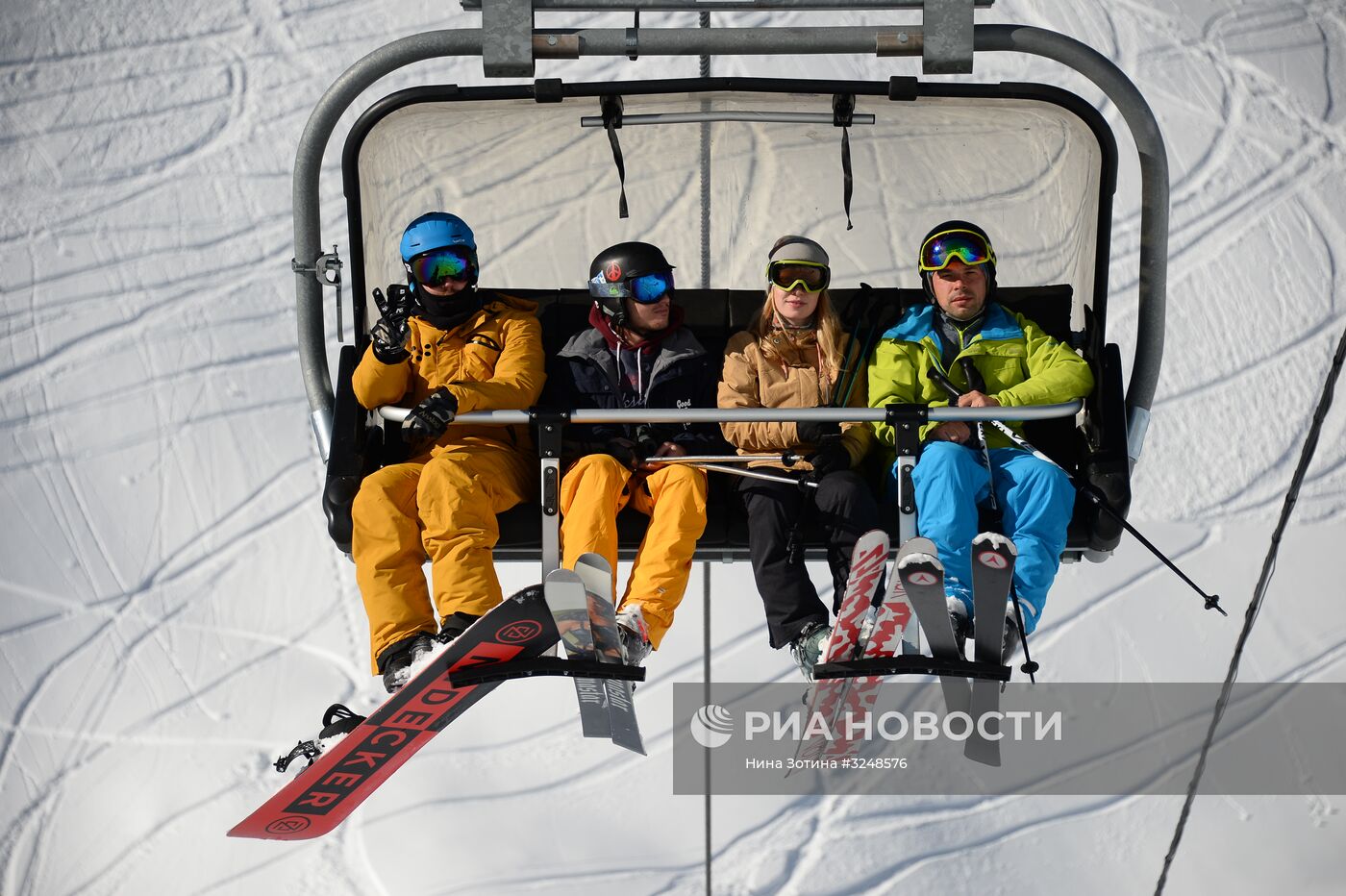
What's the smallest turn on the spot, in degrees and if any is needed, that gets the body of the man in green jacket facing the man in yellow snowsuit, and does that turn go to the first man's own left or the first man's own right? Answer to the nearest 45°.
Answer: approximately 90° to the first man's own right

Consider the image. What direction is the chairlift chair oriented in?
toward the camera

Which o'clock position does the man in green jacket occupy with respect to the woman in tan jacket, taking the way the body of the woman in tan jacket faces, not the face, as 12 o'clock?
The man in green jacket is roughly at 9 o'clock from the woman in tan jacket.

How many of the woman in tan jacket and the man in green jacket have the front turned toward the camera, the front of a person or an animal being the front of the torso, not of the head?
2

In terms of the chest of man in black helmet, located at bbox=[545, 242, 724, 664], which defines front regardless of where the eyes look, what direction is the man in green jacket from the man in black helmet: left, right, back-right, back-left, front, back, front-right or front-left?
left

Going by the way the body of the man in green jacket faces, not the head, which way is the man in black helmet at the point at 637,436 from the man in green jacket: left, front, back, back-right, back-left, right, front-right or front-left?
right

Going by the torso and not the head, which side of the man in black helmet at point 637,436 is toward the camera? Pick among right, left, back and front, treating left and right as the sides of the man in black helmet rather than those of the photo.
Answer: front

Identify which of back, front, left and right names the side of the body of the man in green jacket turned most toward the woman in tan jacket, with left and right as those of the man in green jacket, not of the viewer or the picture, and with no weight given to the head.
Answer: right

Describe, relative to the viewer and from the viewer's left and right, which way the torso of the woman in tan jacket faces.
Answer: facing the viewer

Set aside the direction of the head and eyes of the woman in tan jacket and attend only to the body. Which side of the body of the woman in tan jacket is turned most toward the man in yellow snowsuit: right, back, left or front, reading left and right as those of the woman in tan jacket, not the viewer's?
right
